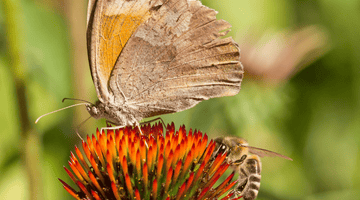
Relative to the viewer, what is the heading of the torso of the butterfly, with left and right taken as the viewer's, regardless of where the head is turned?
facing to the left of the viewer

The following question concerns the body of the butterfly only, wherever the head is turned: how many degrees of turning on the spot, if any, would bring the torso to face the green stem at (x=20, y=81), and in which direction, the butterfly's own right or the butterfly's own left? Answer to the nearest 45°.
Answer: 0° — it already faces it
